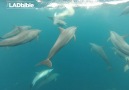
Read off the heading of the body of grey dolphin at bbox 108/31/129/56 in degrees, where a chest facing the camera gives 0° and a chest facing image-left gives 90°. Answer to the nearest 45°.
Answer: approximately 90°

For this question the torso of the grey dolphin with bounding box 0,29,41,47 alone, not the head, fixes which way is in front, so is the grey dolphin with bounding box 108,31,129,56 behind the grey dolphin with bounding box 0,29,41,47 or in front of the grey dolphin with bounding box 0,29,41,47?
in front

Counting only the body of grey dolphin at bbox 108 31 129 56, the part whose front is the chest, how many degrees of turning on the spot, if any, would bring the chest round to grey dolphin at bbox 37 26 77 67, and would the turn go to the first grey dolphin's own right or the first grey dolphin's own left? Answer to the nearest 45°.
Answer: approximately 45° to the first grey dolphin's own left

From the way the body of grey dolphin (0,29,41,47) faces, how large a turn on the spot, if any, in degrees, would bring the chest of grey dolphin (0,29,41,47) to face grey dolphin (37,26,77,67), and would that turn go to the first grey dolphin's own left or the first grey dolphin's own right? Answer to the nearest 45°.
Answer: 0° — it already faces it

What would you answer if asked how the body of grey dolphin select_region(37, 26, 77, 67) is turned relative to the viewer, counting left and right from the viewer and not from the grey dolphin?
facing away from the viewer and to the right of the viewer

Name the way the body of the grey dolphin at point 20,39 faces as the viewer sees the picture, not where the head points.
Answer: to the viewer's right

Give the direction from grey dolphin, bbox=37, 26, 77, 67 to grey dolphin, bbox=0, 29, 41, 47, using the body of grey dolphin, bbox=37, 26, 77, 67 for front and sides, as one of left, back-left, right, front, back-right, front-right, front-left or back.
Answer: back-left

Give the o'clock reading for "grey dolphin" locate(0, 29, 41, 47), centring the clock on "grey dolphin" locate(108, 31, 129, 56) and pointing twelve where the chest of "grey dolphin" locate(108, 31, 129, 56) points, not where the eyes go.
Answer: "grey dolphin" locate(0, 29, 41, 47) is roughly at 11 o'clock from "grey dolphin" locate(108, 31, 129, 56).

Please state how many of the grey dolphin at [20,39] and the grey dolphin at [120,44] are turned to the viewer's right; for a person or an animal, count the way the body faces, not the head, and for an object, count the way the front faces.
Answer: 1
